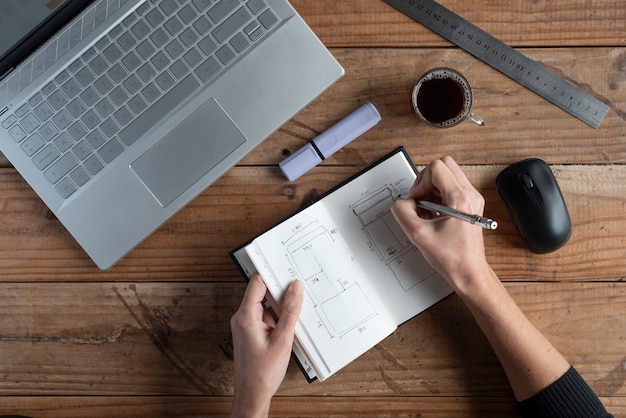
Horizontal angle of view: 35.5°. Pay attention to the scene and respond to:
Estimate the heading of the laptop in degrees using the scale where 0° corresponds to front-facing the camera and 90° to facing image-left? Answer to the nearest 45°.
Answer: approximately 315°
